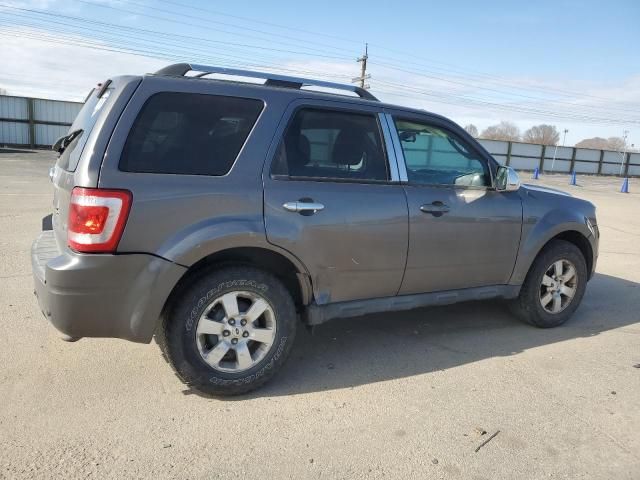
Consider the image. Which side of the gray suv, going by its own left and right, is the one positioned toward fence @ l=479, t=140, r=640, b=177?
front

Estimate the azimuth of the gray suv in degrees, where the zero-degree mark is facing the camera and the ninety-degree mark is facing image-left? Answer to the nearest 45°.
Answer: approximately 225°

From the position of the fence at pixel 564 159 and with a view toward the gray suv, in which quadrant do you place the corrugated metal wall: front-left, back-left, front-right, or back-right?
front-right

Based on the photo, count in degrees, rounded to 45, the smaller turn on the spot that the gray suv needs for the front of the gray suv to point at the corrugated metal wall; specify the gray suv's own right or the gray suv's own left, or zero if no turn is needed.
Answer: approximately 90° to the gray suv's own left

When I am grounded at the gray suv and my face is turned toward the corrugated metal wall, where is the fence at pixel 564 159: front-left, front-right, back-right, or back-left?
front-right

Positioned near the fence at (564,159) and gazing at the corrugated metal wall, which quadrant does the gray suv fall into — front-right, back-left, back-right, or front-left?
front-left

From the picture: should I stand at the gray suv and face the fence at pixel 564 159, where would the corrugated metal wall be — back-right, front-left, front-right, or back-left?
front-left

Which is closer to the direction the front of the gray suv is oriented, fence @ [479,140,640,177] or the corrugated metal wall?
the fence
